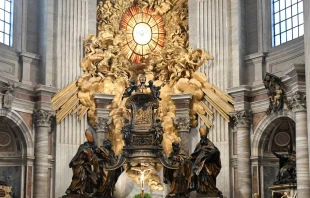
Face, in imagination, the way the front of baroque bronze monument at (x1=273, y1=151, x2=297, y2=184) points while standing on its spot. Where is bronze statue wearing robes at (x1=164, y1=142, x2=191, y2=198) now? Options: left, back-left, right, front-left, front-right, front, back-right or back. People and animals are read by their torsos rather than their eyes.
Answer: front-right

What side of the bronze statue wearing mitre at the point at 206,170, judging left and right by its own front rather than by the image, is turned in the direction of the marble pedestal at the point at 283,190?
left

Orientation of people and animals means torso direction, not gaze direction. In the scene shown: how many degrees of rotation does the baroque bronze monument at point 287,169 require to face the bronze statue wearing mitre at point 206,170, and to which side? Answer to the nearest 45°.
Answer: approximately 45° to its right

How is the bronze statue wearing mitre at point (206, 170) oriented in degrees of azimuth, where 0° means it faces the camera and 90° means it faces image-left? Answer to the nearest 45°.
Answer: approximately 45°

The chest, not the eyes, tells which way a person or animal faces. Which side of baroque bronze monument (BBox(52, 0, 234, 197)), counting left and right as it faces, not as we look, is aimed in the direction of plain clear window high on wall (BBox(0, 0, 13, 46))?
right

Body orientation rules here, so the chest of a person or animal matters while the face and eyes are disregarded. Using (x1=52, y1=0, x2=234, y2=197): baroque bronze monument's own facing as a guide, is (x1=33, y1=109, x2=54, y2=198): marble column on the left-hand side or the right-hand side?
on its right

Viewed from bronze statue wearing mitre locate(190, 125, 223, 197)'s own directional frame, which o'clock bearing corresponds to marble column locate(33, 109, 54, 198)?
The marble column is roughly at 2 o'clock from the bronze statue wearing mitre.
